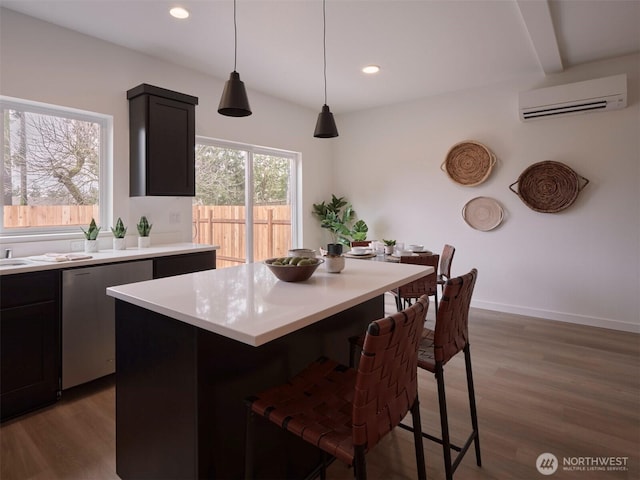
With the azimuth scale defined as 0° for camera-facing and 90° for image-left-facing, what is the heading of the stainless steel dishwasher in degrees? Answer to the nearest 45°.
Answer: approximately 315°

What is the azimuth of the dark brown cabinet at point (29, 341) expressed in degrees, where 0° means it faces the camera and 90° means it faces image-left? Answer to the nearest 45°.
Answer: approximately 315°

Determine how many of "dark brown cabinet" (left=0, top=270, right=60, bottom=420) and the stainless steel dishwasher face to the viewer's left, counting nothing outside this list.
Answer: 0

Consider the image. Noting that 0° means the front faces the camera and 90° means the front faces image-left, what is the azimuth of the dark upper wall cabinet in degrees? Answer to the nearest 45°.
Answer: approximately 315°
